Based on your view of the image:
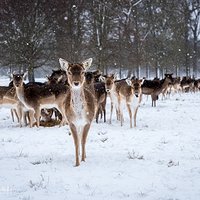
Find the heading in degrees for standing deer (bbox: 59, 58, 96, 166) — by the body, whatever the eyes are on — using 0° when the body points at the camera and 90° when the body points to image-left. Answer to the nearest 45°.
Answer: approximately 0°

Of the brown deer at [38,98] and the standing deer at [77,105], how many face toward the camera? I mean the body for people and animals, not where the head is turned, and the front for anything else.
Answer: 1

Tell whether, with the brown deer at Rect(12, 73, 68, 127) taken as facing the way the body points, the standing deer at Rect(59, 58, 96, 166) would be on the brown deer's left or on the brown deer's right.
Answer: on the brown deer's left

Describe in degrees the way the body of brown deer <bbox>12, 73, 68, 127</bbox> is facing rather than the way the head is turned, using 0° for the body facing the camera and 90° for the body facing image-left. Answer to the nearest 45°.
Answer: approximately 90°

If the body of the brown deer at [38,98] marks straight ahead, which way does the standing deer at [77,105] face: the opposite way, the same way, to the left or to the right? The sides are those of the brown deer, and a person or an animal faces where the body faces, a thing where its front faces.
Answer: to the left

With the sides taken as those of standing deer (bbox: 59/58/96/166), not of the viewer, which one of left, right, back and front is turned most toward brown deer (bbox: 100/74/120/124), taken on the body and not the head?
back

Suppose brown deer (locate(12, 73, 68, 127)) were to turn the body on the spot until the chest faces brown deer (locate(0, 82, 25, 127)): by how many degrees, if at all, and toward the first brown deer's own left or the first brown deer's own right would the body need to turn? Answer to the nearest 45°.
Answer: approximately 45° to the first brown deer's own right
